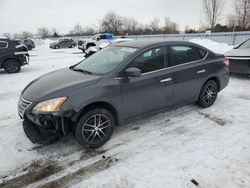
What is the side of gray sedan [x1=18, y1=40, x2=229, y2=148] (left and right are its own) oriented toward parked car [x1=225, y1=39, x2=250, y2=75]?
back

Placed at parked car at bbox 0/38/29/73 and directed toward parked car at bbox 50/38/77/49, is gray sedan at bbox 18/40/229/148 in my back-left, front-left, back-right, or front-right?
back-right

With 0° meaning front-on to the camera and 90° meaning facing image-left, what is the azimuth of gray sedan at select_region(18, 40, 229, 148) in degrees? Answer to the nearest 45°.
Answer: approximately 45°

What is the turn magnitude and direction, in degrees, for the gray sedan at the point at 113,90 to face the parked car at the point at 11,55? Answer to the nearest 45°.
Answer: approximately 90° to its right

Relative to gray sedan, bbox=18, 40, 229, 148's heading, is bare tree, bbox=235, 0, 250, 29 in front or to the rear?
to the rear

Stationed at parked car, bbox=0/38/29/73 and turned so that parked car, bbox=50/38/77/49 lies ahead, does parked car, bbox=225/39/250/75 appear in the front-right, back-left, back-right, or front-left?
back-right

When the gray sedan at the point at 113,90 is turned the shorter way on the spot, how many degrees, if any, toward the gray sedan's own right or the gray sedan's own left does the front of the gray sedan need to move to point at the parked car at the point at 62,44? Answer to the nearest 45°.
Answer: approximately 135° to the gray sedan's own right
